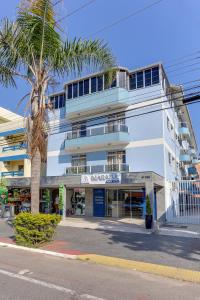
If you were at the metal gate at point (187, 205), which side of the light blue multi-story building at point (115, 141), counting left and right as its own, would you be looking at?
left

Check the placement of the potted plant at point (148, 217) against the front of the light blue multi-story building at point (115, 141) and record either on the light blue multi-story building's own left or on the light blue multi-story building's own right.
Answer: on the light blue multi-story building's own left

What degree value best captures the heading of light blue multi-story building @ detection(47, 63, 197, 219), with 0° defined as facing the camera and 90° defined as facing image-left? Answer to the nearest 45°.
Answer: approximately 45°

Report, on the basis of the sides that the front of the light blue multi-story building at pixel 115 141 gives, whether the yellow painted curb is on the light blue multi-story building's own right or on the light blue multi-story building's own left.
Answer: on the light blue multi-story building's own left

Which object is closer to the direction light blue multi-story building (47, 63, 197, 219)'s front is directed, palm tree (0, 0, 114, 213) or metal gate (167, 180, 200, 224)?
the palm tree

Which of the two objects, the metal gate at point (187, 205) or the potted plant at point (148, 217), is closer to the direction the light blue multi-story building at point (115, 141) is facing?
the potted plant
